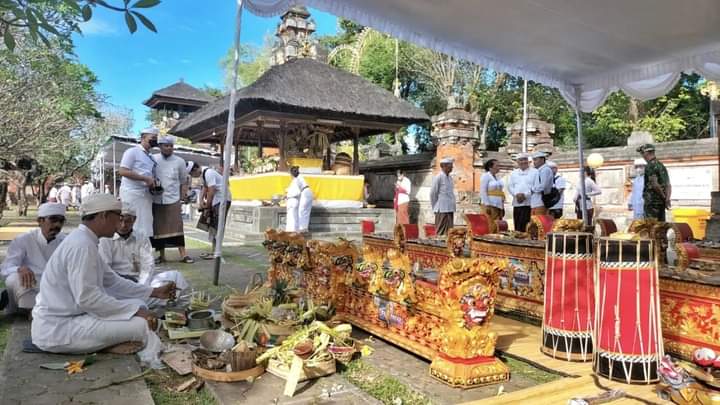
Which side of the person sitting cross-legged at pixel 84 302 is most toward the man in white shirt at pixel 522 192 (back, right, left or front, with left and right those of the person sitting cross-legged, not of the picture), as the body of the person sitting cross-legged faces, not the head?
front

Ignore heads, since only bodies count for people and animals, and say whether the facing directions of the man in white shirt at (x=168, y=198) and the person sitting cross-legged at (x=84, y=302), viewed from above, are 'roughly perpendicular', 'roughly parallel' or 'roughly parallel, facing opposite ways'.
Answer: roughly perpendicular

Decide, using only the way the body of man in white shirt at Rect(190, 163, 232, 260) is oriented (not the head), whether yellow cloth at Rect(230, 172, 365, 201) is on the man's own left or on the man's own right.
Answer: on the man's own right

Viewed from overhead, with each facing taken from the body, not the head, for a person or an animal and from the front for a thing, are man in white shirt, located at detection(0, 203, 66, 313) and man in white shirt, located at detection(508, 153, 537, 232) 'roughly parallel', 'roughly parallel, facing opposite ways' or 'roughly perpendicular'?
roughly perpendicular

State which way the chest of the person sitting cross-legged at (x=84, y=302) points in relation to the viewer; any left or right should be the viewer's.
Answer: facing to the right of the viewer

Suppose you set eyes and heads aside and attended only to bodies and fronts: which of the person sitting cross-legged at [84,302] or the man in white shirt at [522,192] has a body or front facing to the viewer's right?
the person sitting cross-legged

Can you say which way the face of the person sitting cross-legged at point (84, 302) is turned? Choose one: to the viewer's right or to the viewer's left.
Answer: to the viewer's right

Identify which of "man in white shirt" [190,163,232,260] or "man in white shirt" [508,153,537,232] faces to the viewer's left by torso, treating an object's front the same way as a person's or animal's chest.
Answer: "man in white shirt" [190,163,232,260]

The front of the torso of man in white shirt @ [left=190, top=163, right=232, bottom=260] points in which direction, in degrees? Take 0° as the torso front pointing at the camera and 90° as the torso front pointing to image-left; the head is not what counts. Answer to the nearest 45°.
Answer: approximately 90°

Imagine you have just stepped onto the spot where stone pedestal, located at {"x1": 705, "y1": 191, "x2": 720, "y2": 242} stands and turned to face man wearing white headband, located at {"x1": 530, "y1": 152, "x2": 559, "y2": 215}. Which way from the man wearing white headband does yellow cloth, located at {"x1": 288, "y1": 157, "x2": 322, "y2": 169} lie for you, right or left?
right

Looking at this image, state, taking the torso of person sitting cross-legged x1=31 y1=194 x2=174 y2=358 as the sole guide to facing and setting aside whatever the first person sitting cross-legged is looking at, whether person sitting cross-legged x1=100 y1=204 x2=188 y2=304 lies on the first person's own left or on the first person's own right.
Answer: on the first person's own left

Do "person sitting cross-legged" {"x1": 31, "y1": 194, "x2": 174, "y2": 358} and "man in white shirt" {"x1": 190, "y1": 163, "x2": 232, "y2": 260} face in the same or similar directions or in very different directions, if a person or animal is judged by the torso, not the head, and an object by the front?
very different directions

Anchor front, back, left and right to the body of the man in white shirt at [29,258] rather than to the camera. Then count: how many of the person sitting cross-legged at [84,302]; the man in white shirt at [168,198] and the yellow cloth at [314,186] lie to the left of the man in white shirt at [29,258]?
2

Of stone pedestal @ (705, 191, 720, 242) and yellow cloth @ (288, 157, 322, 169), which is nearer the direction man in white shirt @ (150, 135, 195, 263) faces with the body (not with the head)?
the stone pedestal

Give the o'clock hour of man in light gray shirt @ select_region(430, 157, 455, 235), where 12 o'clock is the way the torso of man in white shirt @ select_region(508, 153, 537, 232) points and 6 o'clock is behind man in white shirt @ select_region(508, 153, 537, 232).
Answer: man in light gray shirt @ select_region(430, 157, 455, 235) is roughly at 3 o'clock from man in white shirt @ select_region(508, 153, 537, 232).
